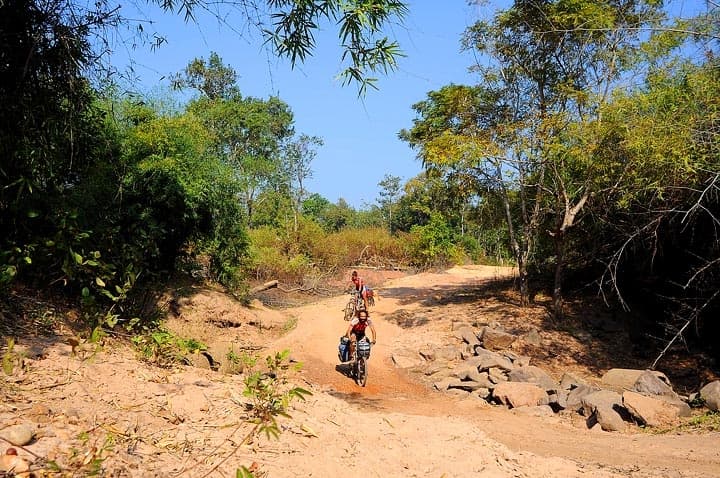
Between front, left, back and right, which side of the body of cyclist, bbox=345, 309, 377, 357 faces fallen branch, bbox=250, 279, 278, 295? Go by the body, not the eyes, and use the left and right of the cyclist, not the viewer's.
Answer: back

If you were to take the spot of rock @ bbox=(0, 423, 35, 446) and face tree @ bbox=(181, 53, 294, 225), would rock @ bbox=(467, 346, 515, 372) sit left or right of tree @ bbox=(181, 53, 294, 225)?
right

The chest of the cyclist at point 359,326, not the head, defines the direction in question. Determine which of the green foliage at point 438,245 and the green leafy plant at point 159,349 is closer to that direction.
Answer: the green leafy plant

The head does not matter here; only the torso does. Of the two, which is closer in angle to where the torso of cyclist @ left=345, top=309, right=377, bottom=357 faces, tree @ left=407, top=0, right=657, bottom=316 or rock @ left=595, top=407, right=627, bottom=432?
the rock

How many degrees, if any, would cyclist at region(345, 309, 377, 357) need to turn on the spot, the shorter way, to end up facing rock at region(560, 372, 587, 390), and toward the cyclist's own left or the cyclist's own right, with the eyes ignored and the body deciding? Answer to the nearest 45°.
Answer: approximately 90° to the cyclist's own left

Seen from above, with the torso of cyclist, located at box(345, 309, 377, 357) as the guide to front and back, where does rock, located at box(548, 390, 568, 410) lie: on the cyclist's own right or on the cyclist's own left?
on the cyclist's own left

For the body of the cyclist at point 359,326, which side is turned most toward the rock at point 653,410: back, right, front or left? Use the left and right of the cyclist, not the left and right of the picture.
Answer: left

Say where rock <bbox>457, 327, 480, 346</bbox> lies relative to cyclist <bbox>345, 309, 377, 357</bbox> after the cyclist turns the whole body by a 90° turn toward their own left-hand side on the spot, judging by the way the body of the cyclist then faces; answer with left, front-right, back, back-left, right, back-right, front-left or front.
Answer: front-left

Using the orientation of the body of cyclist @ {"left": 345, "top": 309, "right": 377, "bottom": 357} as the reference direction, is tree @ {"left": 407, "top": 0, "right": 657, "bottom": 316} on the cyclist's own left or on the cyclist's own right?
on the cyclist's own left

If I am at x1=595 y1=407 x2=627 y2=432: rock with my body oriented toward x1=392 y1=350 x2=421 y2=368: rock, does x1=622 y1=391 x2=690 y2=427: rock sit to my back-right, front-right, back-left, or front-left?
back-right

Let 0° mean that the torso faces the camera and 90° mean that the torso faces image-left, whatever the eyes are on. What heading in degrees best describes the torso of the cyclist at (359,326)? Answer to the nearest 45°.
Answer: approximately 0°

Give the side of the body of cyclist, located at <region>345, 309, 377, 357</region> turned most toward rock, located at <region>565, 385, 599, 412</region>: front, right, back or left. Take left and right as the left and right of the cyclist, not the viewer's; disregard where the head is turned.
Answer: left

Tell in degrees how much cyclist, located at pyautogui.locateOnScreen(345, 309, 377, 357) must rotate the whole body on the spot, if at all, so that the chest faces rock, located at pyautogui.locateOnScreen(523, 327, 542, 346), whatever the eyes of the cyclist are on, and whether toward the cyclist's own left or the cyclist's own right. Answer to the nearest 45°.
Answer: approximately 135° to the cyclist's own left
